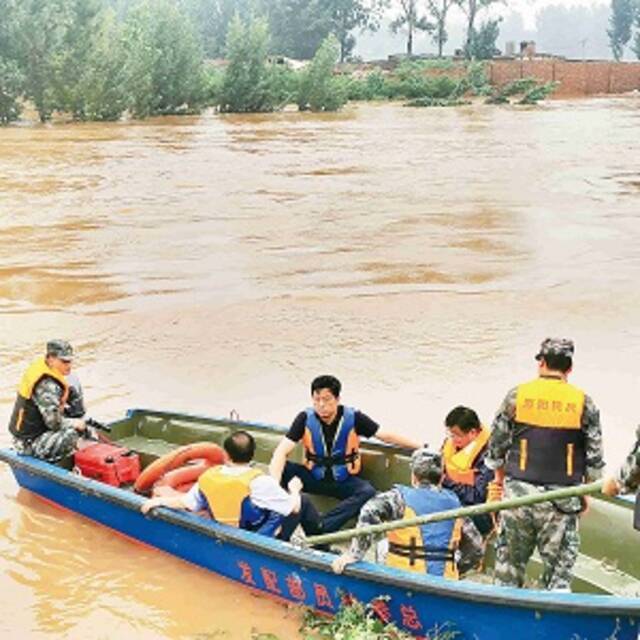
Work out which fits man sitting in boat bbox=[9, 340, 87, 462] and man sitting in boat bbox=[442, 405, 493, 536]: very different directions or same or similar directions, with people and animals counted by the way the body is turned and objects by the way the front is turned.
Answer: very different directions

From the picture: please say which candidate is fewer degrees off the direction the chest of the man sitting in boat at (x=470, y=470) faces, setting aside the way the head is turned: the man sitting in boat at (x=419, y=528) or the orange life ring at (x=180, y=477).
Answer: the man sitting in boat

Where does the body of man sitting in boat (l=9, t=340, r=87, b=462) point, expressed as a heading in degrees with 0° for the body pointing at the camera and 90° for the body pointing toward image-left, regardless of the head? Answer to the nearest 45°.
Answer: approximately 270°

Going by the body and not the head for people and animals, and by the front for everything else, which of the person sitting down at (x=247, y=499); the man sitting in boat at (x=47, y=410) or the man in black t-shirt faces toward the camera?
the man in black t-shirt

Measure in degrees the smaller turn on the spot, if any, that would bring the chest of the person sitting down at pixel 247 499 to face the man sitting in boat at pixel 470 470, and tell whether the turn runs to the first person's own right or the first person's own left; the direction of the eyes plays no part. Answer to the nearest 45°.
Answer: approximately 45° to the first person's own right

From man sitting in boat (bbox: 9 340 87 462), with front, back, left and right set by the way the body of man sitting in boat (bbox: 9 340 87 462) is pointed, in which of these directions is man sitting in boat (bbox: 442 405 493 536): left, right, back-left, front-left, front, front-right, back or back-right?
front-right

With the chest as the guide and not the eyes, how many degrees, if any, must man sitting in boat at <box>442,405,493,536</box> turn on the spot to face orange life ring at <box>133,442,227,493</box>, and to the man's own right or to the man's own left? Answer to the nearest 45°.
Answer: approximately 90° to the man's own right

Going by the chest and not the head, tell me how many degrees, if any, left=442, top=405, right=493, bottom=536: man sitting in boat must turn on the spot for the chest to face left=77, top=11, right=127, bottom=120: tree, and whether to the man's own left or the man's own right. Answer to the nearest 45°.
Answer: approximately 135° to the man's own right

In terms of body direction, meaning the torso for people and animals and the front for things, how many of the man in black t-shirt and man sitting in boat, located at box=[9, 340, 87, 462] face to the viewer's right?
1

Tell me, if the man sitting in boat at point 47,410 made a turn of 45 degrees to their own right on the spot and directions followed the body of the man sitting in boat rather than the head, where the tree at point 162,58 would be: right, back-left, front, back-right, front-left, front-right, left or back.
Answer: back-left

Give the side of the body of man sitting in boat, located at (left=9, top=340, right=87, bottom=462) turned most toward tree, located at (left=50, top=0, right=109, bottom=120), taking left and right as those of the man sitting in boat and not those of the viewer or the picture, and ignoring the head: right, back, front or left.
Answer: left

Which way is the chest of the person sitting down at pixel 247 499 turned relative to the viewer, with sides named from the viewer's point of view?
facing away from the viewer and to the right of the viewer

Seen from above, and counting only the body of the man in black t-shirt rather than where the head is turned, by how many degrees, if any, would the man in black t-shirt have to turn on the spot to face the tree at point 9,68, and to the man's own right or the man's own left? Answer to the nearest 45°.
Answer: approximately 180°

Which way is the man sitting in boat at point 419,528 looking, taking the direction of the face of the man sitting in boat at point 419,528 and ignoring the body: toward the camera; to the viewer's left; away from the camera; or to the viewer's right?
away from the camera

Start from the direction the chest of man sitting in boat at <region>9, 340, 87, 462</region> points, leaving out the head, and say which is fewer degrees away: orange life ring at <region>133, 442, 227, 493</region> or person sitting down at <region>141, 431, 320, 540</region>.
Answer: the orange life ring
